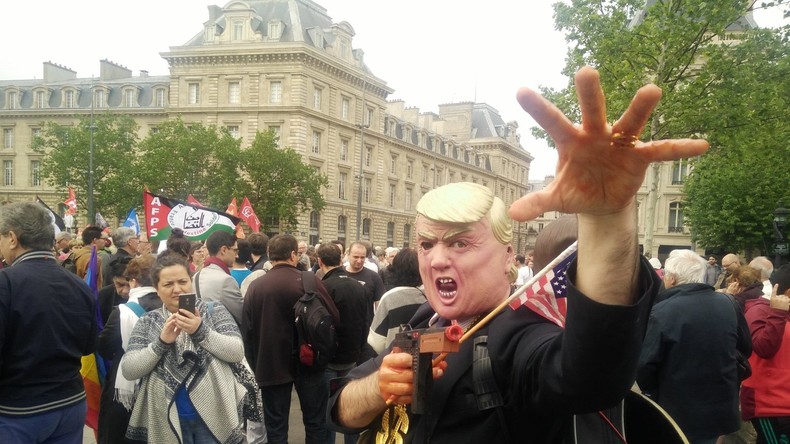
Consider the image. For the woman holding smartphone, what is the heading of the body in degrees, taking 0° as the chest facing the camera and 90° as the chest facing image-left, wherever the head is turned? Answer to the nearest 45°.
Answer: approximately 0°

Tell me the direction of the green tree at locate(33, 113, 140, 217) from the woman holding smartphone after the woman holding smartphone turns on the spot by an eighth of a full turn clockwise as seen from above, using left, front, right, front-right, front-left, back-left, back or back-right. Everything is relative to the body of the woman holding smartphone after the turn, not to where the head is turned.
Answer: back-right

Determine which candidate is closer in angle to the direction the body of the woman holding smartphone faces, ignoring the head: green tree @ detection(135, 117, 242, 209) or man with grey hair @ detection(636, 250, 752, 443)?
the man with grey hair

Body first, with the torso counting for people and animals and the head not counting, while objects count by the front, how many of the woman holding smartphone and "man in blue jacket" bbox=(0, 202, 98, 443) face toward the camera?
1

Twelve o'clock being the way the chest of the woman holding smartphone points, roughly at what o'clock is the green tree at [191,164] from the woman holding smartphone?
The green tree is roughly at 6 o'clock from the woman holding smartphone.
